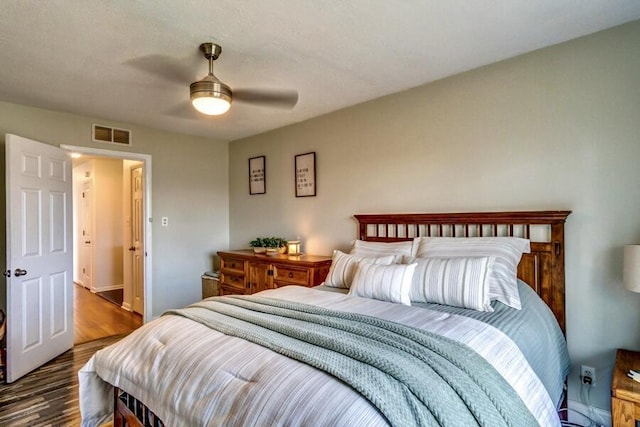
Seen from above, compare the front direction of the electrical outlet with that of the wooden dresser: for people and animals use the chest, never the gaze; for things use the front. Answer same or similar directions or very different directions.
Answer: same or similar directions

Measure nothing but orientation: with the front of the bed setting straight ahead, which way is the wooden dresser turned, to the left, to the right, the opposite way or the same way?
the same way

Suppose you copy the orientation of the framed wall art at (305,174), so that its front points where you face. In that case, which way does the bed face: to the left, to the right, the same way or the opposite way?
the same way

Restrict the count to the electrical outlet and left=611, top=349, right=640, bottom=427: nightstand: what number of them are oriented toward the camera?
2

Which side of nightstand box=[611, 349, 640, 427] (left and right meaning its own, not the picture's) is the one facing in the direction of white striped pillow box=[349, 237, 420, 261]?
right

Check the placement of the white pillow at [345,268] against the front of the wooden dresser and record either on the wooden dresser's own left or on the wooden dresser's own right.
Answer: on the wooden dresser's own left

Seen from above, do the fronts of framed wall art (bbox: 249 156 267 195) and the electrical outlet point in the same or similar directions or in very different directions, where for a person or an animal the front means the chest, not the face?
same or similar directions

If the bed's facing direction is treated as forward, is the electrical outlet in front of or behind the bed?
behind

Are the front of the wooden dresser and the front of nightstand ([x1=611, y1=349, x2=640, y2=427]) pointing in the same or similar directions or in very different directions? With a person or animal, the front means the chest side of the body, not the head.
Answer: same or similar directions

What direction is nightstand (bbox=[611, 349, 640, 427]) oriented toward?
toward the camera

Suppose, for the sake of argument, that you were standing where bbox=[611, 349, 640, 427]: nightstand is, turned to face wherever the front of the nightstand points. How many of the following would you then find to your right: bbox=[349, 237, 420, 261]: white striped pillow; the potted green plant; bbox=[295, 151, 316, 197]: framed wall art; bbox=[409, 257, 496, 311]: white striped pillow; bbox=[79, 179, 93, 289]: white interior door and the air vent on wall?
6

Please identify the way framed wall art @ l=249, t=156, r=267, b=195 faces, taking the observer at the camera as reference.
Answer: facing the viewer and to the left of the viewer

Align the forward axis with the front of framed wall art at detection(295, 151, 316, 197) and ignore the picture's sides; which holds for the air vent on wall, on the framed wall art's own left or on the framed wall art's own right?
on the framed wall art's own right

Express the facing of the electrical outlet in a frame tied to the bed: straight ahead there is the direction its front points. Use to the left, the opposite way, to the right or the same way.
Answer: the same way

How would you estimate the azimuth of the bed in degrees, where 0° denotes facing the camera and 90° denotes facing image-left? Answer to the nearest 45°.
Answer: approximately 45°

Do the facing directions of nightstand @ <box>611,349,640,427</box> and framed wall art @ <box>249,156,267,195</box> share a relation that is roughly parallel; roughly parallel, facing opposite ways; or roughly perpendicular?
roughly parallel

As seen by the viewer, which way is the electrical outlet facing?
toward the camera

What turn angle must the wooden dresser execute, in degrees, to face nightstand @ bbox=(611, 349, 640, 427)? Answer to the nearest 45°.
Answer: approximately 90° to its left

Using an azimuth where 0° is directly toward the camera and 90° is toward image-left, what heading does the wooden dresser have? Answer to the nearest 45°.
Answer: approximately 45°
